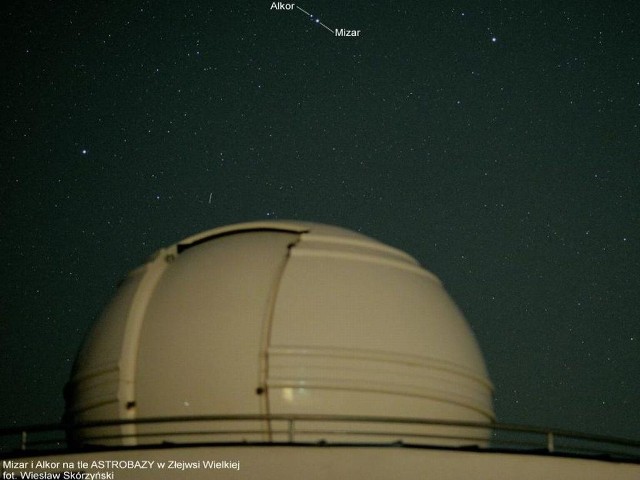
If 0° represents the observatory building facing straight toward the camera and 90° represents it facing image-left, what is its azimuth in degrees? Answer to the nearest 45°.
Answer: approximately 45°
